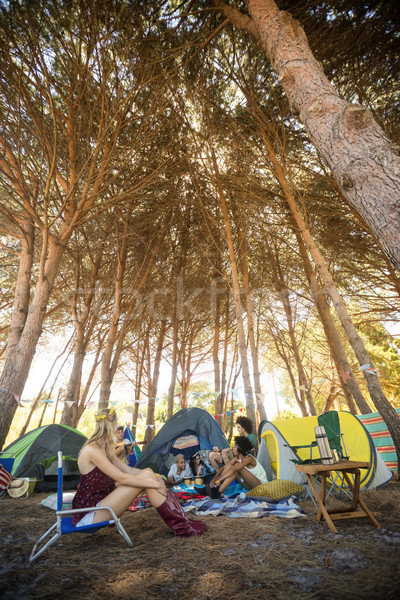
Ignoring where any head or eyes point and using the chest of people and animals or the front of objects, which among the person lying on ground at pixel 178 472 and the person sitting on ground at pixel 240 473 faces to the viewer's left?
the person sitting on ground at pixel 240 473

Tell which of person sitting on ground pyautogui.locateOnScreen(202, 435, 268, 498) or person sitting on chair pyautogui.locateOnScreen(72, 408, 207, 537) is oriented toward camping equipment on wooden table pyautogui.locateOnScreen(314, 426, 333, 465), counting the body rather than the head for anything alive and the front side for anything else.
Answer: person sitting on chair pyautogui.locateOnScreen(72, 408, 207, 537)

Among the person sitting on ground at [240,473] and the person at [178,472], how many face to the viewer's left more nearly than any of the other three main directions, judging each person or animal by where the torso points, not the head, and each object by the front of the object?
1

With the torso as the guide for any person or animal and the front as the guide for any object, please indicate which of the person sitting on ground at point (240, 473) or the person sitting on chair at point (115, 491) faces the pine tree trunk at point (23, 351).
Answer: the person sitting on ground at point (240, 473)

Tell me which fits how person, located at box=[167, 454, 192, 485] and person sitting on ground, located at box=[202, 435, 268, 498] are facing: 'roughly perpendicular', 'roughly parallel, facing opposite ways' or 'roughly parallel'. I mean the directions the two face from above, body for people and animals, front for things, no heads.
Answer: roughly perpendicular

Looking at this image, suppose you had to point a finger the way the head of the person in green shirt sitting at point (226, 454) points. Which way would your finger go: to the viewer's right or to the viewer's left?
to the viewer's left

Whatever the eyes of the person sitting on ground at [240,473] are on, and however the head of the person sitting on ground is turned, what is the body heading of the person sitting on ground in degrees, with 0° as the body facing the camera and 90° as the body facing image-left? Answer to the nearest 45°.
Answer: approximately 90°

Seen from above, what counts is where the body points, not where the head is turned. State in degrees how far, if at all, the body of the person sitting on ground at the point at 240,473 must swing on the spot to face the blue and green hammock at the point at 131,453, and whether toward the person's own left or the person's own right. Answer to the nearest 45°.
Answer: approximately 45° to the person's own right

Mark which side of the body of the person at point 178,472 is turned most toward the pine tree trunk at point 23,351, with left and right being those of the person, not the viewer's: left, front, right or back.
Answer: right

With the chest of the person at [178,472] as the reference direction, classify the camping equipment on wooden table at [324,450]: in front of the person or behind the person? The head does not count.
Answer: in front

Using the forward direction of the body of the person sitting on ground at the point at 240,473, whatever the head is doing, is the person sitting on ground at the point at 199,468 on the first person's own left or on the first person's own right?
on the first person's own right

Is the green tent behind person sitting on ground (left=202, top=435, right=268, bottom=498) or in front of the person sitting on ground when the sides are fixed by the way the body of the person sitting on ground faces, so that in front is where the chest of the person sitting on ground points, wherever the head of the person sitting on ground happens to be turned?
in front

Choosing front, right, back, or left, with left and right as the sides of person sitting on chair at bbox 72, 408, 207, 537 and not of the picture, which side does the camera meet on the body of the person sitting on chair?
right

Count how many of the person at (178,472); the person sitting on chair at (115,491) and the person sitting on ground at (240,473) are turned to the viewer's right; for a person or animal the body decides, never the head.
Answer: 1
